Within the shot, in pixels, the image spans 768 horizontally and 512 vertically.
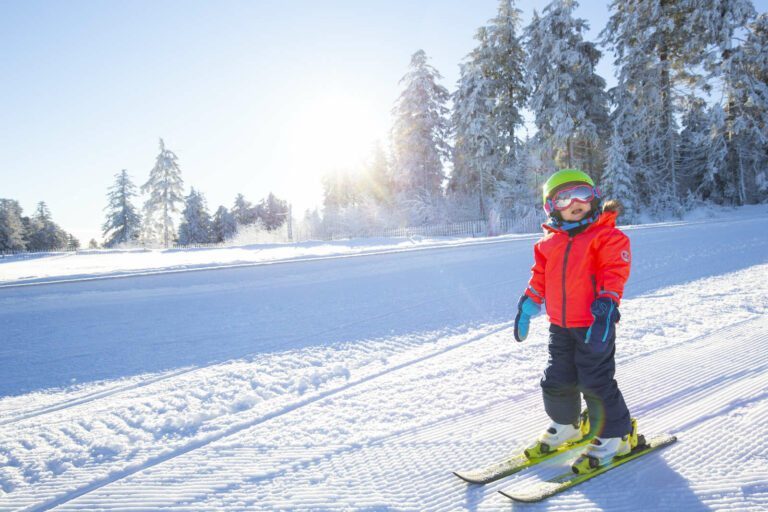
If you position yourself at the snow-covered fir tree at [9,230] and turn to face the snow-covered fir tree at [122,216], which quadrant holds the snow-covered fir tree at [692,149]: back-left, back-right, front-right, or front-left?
front-right

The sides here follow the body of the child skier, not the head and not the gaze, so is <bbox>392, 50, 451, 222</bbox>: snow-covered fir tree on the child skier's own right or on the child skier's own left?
on the child skier's own right

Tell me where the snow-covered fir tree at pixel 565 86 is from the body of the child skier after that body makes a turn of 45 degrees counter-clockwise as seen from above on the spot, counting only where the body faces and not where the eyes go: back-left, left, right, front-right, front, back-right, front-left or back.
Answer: back

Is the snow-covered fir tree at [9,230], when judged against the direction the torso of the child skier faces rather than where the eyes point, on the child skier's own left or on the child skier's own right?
on the child skier's own right

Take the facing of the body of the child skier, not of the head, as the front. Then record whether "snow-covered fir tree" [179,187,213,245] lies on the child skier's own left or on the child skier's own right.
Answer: on the child skier's own right

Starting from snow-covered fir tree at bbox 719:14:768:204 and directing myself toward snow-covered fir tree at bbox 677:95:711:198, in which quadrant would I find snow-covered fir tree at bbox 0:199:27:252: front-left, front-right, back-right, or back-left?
front-left

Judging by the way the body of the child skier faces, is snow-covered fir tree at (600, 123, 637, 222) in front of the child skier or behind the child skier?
behind

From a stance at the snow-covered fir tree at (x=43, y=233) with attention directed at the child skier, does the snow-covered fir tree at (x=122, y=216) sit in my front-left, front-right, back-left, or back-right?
front-left

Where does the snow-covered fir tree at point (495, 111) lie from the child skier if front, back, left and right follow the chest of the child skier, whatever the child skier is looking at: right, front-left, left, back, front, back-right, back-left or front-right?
back-right

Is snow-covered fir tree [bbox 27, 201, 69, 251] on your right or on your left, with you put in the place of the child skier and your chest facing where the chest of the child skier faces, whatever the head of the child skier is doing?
on your right

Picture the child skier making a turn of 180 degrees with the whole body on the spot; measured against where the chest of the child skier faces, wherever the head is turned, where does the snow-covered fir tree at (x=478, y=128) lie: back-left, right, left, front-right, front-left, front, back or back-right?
front-left

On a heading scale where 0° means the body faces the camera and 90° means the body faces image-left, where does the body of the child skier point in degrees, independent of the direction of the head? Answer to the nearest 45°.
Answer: approximately 45°
